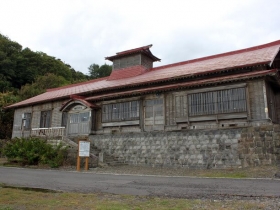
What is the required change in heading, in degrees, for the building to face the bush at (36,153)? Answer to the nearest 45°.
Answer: approximately 45° to its right

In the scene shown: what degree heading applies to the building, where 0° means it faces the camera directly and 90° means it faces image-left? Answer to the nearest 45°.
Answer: approximately 45°

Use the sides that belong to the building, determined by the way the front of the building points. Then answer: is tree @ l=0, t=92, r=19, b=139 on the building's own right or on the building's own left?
on the building's own right
